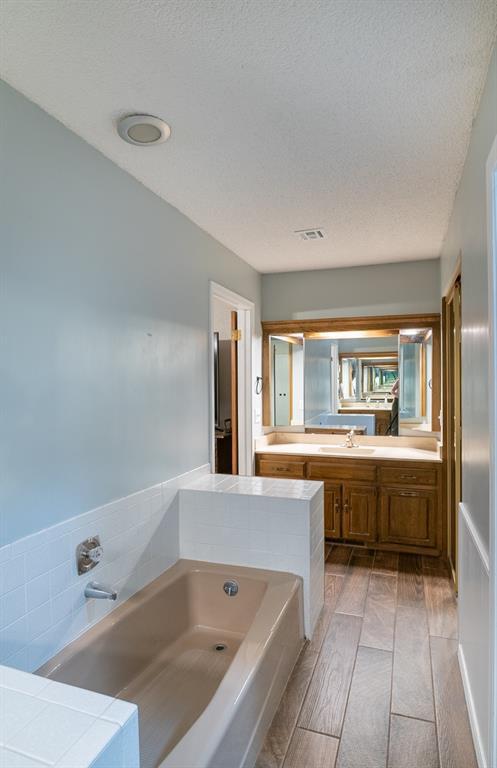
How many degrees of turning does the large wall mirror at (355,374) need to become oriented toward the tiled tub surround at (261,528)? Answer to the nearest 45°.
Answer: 0° — it already faces it

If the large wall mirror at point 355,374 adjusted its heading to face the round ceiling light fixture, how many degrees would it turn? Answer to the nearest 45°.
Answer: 0° — it already faces it

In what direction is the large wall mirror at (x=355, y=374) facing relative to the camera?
toward the camera
